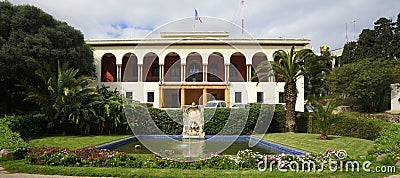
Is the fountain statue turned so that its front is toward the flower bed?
yes

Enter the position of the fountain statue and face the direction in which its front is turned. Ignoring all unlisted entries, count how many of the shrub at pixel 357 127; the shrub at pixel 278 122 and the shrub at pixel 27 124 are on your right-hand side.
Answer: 1

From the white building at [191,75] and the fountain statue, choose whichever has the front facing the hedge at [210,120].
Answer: the white building

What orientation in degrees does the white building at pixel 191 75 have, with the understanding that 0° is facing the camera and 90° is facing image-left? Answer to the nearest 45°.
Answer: approximately 0°

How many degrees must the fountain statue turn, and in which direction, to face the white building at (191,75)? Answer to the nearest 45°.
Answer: approximately 180°

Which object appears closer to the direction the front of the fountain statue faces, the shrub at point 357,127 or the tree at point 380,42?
the shrub

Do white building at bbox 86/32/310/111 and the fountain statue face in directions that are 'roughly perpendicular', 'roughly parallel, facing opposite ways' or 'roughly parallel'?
roughly parallel

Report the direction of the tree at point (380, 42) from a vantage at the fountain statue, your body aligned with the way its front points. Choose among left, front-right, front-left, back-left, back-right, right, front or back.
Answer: back-left

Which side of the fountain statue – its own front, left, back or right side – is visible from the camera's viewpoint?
front

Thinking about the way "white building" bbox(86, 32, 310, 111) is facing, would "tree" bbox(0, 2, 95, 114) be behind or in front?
in front

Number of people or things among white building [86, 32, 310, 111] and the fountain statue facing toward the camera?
2

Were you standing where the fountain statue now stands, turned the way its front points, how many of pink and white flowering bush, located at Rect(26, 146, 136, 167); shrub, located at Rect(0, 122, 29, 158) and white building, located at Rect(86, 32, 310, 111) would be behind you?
1

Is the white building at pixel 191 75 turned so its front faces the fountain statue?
yes

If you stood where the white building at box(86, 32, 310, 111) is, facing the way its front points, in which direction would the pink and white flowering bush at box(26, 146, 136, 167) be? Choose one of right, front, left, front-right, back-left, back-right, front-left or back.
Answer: front

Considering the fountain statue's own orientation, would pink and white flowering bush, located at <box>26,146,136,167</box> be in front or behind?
in front

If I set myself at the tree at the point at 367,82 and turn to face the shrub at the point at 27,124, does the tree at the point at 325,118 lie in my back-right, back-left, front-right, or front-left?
front-left
